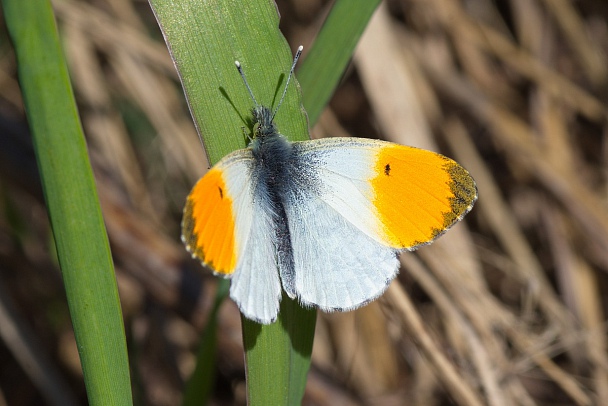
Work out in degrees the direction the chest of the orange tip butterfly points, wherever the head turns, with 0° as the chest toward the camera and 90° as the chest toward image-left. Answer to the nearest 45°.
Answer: approximately 180°
